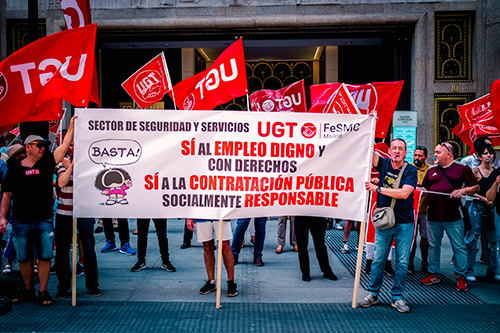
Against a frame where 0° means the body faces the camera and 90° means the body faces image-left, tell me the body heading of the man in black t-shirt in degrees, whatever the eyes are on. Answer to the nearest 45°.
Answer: approximately 0°

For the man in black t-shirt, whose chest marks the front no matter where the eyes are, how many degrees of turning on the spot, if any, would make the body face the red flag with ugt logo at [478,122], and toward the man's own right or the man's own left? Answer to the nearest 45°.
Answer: approximately 90° to the man's own left

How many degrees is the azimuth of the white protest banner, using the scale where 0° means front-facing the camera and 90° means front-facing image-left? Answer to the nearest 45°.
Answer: approximately 0°

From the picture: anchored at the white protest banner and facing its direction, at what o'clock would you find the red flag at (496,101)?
The red flag is roughly at 9 o'clock from the white protest banner.

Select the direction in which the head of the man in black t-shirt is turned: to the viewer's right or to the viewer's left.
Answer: to the viewer's right
